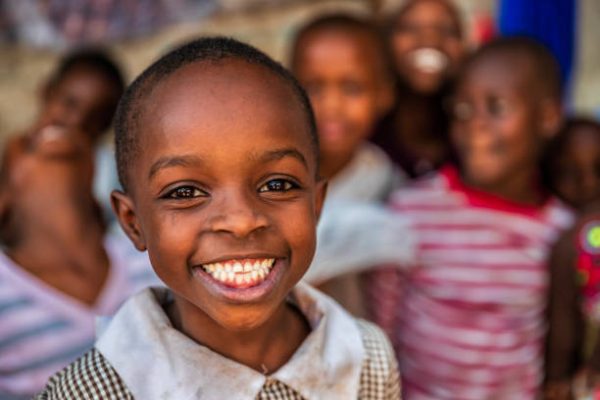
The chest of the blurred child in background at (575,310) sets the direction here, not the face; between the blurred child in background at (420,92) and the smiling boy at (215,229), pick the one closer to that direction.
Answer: the smiling boy

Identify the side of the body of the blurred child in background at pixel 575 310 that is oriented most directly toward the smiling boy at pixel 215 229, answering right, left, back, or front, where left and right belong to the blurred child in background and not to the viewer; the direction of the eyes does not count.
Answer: front

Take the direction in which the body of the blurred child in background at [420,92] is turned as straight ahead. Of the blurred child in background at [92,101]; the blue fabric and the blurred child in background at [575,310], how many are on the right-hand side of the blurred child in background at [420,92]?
1

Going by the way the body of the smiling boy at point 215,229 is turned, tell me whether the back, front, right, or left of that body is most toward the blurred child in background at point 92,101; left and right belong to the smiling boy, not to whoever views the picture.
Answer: back

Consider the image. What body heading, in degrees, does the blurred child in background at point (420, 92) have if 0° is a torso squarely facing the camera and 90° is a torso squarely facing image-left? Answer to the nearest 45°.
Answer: approximately 0°

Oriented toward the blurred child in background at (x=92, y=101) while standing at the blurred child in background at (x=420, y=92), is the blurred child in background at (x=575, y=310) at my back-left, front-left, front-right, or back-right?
back-left
